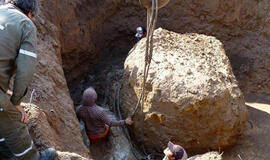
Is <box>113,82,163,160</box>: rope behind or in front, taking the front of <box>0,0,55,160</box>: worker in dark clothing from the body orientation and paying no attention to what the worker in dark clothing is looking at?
in front

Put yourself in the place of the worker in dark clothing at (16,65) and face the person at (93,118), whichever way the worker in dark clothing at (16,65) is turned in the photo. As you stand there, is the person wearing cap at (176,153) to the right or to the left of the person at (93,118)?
right

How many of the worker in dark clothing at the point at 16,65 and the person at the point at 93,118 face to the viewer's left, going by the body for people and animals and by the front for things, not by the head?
0

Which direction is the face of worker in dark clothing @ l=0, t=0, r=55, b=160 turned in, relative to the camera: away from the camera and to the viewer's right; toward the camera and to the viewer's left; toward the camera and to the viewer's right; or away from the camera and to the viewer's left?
away from the camera and to the viewer's right

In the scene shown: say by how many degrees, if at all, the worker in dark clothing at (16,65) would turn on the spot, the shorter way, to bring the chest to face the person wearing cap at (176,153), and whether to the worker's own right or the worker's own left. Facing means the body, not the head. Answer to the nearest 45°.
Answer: approximately 45° to the worker's own right

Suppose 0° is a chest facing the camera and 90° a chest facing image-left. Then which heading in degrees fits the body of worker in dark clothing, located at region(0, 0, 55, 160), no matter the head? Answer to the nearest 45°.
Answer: approximately 225°

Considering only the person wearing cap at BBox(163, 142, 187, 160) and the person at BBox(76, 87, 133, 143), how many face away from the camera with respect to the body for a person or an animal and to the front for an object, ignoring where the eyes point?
1
